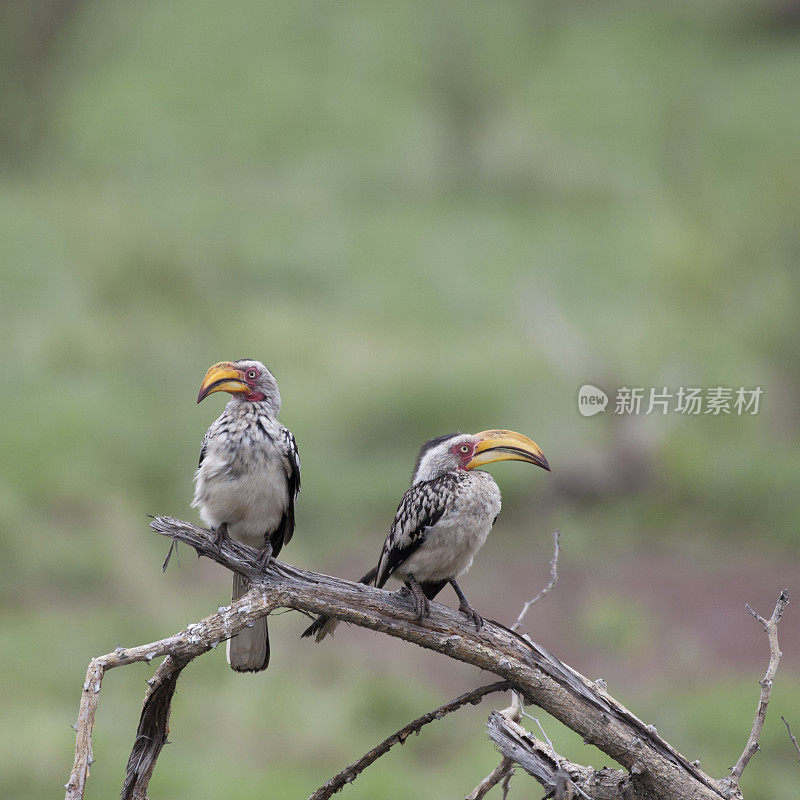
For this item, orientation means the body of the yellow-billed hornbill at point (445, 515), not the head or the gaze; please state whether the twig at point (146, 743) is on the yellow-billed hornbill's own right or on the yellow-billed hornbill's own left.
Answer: on the yellow-billed hornbill's own right

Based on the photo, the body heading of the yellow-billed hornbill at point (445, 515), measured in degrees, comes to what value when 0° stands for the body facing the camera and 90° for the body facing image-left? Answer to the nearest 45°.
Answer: approximately 315°

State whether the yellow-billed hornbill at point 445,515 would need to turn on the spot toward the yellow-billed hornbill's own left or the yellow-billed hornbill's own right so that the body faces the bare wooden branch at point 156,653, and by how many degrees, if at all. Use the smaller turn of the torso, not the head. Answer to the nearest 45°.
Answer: approximately 90° to the yellow-billed hornbill's own right

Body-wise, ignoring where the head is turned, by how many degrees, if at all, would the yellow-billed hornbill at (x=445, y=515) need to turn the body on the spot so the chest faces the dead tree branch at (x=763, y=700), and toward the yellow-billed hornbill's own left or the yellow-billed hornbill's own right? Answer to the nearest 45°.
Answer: approximately 45° to the yellow-billed hornbill's own left
